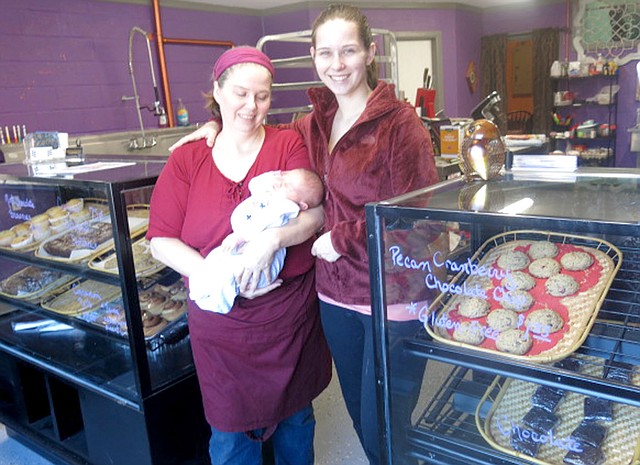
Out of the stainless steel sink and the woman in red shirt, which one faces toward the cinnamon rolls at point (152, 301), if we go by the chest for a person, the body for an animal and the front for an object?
the stainless steel sink

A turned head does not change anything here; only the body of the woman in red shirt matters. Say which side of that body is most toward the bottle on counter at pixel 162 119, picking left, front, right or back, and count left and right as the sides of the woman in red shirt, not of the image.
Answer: back

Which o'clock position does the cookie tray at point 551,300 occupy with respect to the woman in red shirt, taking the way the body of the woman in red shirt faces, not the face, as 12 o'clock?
The cookie tray is roughly at 10 o'clock from the woman in red shirt.

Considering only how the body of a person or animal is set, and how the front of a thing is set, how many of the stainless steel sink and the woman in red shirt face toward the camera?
2

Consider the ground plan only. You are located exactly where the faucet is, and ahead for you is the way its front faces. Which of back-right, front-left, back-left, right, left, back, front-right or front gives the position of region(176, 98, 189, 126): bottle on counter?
left

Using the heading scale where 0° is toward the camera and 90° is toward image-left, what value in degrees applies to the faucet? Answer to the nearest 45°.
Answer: approximately 315°

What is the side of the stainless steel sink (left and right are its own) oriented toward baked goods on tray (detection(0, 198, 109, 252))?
front

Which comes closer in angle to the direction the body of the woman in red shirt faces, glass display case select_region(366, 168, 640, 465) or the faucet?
the glass display case

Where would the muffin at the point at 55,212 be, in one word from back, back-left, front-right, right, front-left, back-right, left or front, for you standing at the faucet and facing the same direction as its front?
front-right

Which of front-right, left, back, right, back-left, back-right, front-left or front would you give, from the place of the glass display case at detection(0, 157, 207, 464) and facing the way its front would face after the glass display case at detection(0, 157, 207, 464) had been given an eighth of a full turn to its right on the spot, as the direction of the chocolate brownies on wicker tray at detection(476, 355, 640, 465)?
back-left

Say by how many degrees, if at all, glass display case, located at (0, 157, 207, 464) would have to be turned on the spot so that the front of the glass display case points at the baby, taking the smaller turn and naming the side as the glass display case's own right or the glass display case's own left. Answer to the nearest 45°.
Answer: approximately 90° to the glass display case's own left

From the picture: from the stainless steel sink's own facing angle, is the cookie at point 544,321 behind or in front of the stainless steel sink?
in front

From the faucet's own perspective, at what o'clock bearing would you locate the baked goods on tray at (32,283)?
The baked goods on tray is roughly at 2 o'clock from the faucet.
